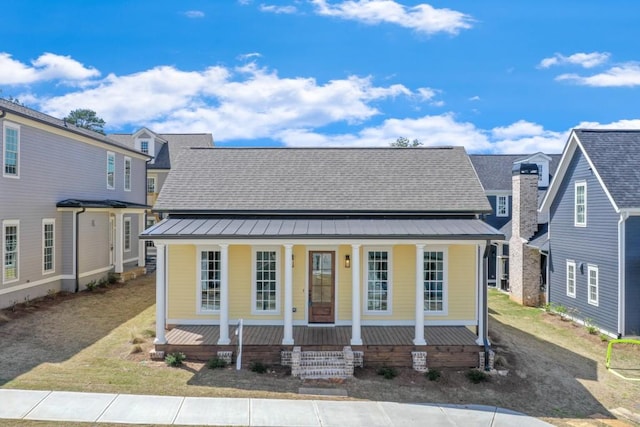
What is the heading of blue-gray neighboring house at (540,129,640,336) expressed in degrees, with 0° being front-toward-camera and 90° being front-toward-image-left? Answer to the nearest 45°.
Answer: approximately 315°

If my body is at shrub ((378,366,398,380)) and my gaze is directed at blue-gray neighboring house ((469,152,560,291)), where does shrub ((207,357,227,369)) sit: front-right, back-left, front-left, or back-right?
back-left

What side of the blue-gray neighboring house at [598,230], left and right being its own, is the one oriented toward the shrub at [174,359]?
right

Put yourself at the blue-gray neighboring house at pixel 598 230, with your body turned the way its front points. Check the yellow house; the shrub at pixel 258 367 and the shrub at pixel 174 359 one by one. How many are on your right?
3

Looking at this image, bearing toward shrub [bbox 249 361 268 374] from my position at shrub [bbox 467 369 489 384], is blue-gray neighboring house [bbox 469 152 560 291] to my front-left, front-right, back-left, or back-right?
back-right

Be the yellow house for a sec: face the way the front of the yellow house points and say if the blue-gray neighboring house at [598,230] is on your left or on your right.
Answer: on your left

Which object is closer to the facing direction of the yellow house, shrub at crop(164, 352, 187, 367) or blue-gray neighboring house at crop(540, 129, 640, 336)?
the shrub
